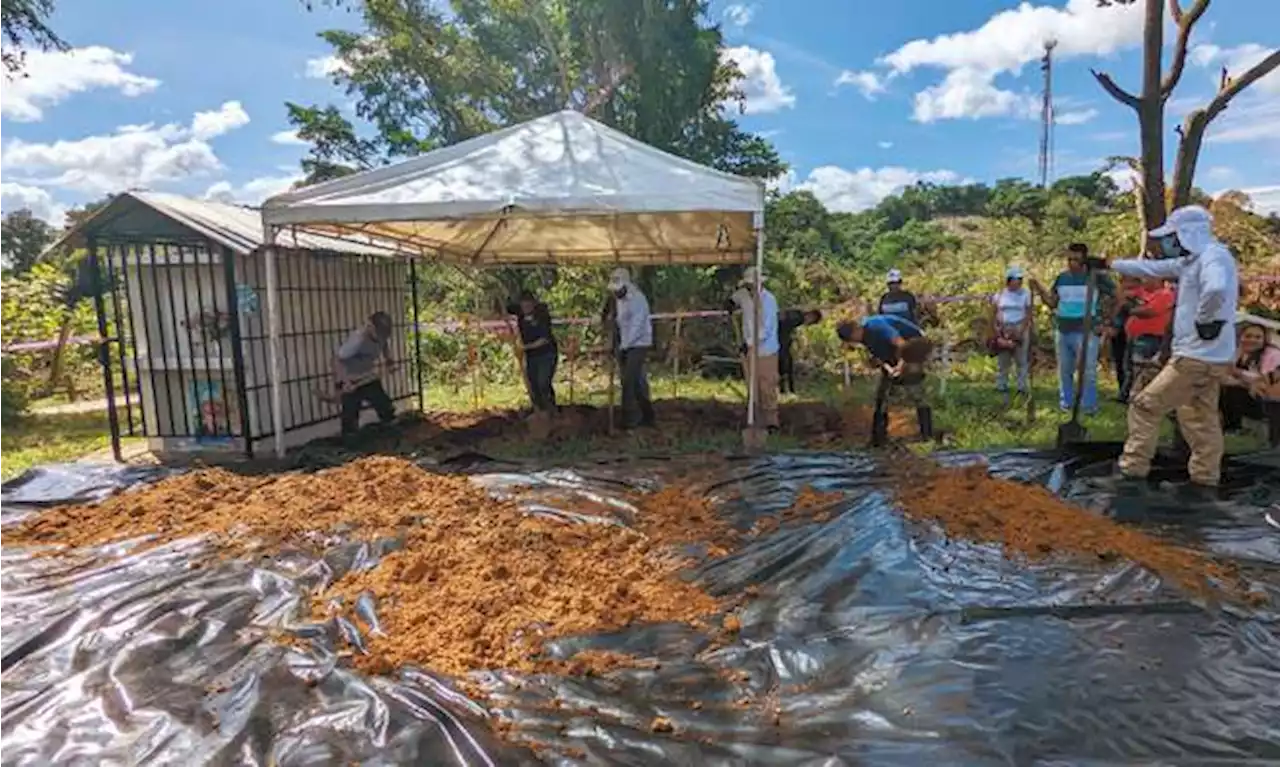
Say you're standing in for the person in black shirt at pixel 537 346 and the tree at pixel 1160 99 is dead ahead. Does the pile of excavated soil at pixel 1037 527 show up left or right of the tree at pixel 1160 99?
right

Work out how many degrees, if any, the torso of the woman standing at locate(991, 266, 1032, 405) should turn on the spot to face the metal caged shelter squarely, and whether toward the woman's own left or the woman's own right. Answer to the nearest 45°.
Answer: approximately 45° to the woman's own right

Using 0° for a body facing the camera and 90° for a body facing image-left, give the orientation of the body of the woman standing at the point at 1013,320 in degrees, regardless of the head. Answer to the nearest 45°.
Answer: approximately 0°

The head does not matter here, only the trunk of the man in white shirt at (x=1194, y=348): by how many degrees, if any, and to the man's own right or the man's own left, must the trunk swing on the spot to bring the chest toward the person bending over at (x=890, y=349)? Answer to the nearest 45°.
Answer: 0° — they already face them

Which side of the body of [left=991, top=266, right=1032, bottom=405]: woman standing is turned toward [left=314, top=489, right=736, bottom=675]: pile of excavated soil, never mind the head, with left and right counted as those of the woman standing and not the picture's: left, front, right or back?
front

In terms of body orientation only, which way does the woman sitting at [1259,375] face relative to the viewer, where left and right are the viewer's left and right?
facing the viewer and to the left of the viewer

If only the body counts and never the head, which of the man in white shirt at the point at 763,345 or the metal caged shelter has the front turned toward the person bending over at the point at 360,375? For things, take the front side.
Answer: the man in white shirt

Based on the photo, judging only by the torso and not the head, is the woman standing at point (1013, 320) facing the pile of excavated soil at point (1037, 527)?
yes

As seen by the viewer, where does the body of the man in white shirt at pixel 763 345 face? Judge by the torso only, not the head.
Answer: to the viewer's left

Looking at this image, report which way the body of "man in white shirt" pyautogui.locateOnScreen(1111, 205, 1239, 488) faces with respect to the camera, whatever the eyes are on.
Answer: to the viewer's left

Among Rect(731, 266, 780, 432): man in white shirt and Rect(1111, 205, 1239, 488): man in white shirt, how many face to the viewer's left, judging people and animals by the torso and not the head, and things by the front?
2

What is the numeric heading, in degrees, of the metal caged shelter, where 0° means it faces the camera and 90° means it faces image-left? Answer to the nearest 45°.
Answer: approximately 45°
